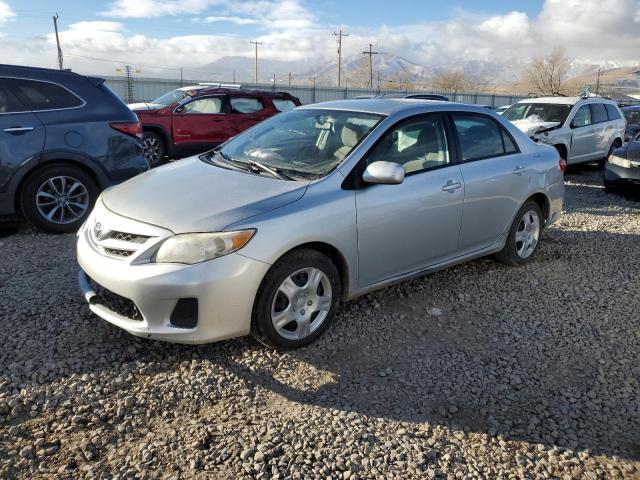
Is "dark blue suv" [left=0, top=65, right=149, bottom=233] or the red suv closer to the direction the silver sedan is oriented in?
the dark blue suv

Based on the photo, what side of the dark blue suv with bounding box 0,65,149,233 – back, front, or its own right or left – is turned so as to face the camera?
left

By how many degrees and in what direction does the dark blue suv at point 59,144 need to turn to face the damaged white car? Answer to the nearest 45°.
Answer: approximately 180°

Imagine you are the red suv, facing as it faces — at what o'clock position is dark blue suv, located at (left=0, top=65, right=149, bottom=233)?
The dark blue suv is roughly at 11 o'clock from the red suv.

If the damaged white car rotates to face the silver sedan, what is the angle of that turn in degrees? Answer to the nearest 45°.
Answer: approximately 45° to its left

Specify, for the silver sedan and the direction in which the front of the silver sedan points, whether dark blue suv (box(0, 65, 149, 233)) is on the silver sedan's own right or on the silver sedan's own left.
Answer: on the silver sedan's own right

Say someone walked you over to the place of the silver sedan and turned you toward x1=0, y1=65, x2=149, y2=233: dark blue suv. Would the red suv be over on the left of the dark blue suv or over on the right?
right

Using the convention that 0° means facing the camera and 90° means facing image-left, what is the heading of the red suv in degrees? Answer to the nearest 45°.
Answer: approximately 45°

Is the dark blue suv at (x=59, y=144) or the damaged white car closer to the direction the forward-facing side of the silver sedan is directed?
the dark blue suv

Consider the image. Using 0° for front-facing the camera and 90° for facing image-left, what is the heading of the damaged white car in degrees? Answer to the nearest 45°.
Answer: approximately 45°

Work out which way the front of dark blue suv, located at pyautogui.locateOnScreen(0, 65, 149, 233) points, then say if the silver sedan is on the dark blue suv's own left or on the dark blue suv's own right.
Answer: on the dark blue suv's own left
